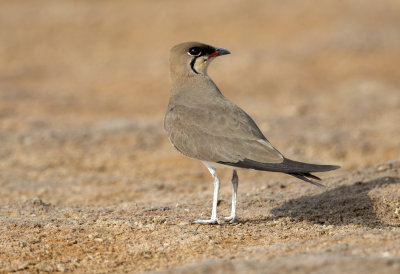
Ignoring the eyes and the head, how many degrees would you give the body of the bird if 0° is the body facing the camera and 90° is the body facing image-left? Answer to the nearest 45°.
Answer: approximately 90°
